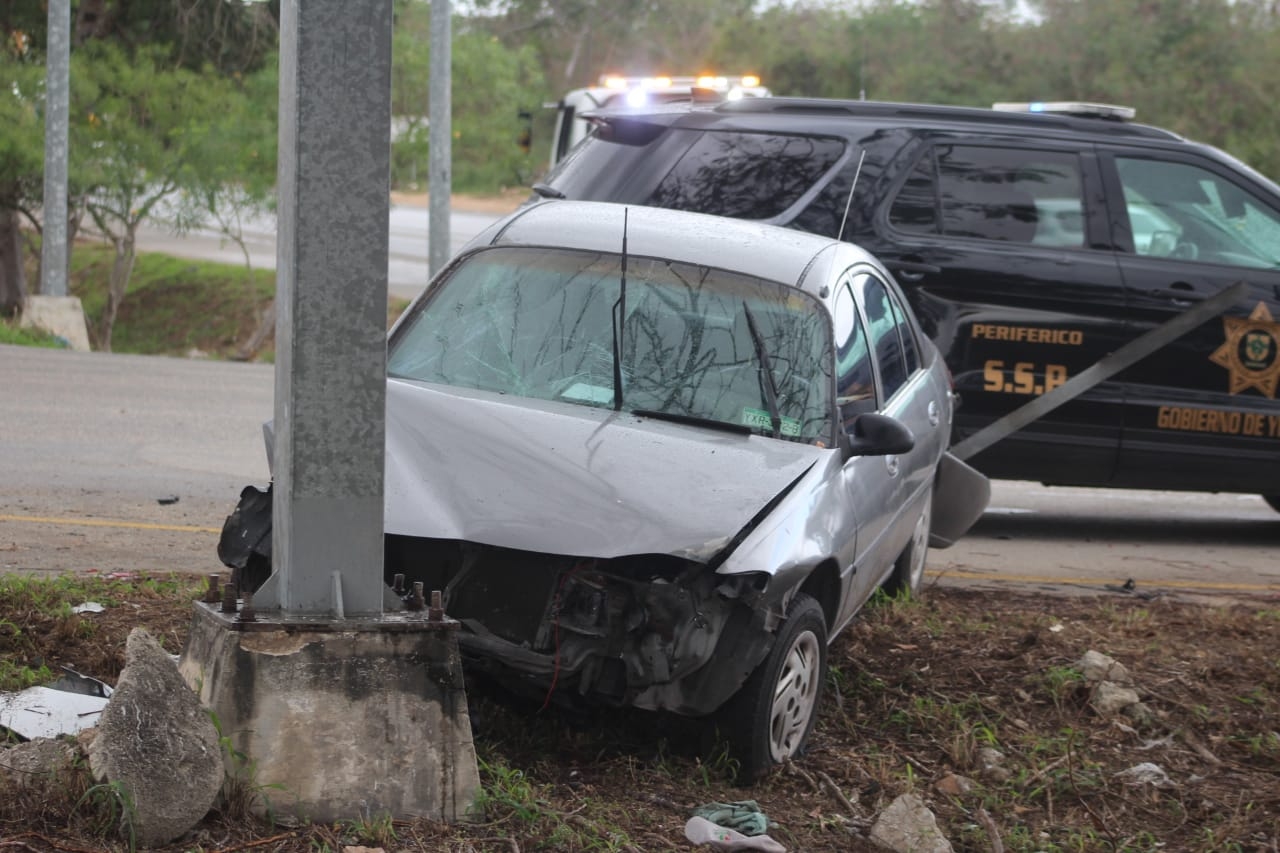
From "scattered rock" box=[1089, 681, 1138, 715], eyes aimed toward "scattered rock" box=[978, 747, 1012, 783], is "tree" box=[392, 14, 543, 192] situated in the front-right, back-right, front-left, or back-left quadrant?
back-right

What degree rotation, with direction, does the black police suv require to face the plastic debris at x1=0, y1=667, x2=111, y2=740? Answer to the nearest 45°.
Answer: approximately 135° to its right

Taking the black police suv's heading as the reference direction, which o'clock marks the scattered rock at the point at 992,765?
The scattered rock is roughly at 3 o'clock from the black police suv.

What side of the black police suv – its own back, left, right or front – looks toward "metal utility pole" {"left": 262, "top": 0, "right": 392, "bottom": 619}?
right

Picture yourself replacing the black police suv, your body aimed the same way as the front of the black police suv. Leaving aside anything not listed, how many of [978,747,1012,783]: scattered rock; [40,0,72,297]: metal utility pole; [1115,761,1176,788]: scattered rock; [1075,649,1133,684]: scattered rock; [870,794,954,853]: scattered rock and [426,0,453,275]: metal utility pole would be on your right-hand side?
4

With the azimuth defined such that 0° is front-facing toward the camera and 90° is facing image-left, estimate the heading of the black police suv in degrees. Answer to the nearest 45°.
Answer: approximately 270°

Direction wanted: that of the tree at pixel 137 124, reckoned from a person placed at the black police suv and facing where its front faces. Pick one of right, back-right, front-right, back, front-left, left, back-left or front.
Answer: back-left

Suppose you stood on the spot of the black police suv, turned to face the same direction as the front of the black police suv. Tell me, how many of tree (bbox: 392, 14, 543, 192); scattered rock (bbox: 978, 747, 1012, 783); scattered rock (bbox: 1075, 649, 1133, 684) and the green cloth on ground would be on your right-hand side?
3

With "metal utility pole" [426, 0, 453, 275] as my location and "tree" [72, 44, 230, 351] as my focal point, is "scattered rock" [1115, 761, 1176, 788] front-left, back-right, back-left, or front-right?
back-left
